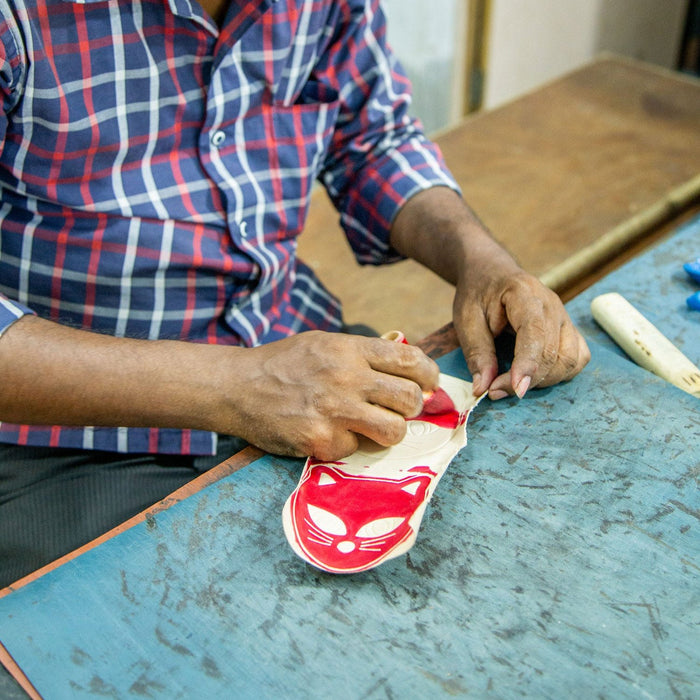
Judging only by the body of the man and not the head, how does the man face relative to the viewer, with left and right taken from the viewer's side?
facing the viewer and to the right of the viewer

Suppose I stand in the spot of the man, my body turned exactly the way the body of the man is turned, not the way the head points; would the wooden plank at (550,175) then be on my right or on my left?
on my left

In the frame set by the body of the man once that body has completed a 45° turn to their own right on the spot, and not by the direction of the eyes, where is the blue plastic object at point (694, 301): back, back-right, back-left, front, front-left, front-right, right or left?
left

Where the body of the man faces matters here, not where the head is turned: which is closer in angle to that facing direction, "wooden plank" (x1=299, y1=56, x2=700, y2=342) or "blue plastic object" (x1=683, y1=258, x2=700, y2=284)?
the blue plastic object

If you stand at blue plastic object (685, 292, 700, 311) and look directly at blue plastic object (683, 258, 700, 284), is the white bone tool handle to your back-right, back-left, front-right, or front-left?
back-left

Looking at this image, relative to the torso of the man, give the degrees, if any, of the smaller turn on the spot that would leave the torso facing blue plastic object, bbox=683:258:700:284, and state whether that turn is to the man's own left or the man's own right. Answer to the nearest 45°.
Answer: approximately 45° to the man's own left
